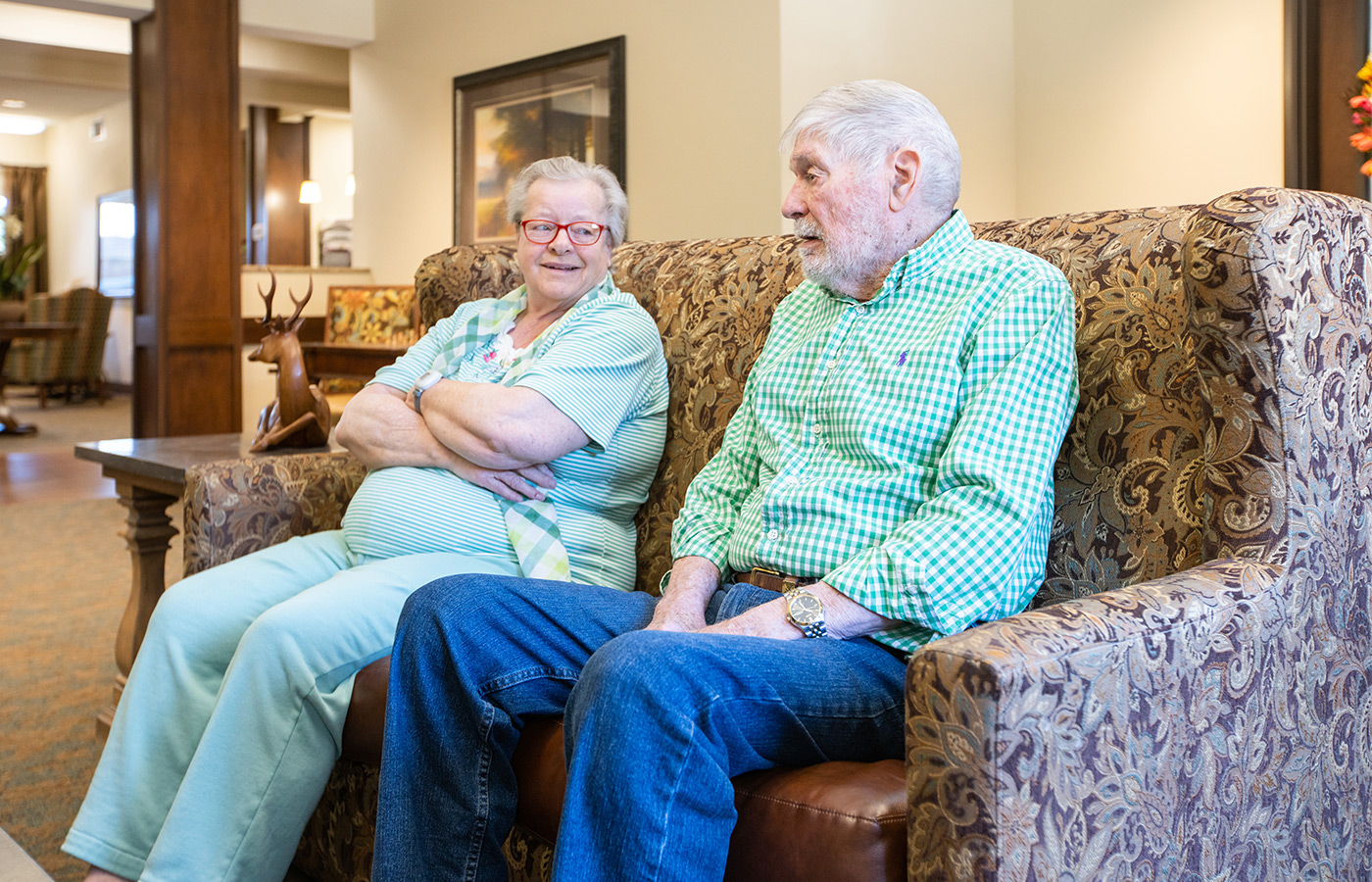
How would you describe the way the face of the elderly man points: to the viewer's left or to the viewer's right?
to the viewer's left

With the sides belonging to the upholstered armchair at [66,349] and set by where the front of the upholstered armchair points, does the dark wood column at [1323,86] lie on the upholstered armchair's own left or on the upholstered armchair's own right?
on the upholstered armchair's own left

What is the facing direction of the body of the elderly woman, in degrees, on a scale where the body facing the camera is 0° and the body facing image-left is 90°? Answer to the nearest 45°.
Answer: approximately 45°

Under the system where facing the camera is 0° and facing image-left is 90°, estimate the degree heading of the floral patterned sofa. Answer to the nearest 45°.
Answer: approximately 45°

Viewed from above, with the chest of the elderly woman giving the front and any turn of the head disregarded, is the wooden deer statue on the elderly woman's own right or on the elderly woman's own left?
on the elderly woman's own right

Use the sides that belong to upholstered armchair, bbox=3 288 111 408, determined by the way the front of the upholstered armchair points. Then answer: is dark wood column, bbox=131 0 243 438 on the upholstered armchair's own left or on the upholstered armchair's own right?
on the upholstered armchair's own left

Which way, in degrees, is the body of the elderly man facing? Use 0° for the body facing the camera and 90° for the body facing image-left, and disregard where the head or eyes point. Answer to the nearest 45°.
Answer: approximately 45°
